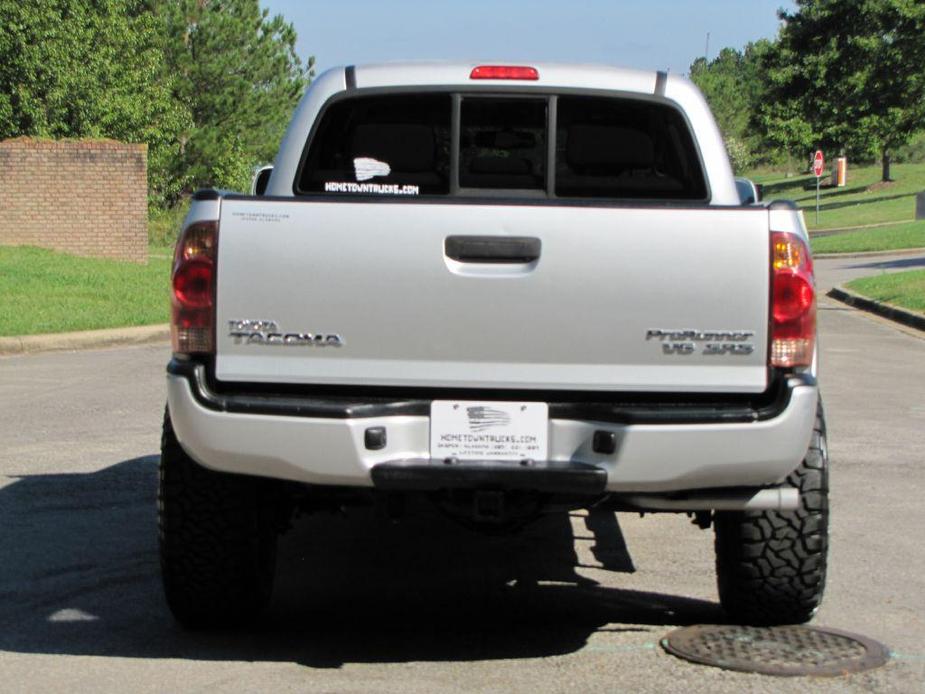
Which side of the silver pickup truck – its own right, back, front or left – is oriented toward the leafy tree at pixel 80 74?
front

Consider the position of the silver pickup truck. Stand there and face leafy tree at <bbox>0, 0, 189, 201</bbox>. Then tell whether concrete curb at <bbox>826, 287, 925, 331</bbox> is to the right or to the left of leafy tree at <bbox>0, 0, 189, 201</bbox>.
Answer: right

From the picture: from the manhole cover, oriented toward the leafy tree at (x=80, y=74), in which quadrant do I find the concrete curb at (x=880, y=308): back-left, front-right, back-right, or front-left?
front-right

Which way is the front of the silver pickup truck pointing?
away from the camera

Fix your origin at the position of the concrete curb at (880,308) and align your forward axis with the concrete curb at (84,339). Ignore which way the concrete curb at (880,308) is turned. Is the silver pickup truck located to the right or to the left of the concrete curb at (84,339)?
left

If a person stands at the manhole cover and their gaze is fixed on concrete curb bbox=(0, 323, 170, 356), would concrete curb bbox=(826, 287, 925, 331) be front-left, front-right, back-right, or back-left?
front-right

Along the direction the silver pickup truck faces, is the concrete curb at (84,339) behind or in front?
in front

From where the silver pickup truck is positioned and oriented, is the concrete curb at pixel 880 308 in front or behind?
in front
